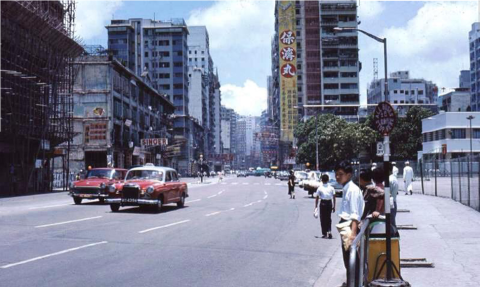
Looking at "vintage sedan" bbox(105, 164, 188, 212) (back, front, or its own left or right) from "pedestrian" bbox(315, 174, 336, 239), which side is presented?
left

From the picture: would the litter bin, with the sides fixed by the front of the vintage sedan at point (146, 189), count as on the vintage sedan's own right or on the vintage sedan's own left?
on the vintage sedan's own left

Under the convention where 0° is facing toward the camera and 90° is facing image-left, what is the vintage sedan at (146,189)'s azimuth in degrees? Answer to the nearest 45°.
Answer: approximately 45°

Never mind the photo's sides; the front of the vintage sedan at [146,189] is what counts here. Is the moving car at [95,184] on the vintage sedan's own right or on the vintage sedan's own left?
on the vintage sedan's own right

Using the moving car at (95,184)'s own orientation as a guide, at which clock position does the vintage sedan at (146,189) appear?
The vintage sedan is roughly at 10 o'clock from the moving car.

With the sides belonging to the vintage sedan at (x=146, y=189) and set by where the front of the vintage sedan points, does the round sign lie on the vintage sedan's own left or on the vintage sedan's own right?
on the vintage sedan's own left

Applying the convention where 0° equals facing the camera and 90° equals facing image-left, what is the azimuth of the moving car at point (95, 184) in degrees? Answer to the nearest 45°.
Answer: approximately 45°

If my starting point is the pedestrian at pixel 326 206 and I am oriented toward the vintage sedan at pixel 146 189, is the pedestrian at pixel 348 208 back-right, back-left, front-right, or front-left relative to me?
back-left

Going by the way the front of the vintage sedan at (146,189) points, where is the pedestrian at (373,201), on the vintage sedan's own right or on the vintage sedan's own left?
on the vintage sedan's own left
